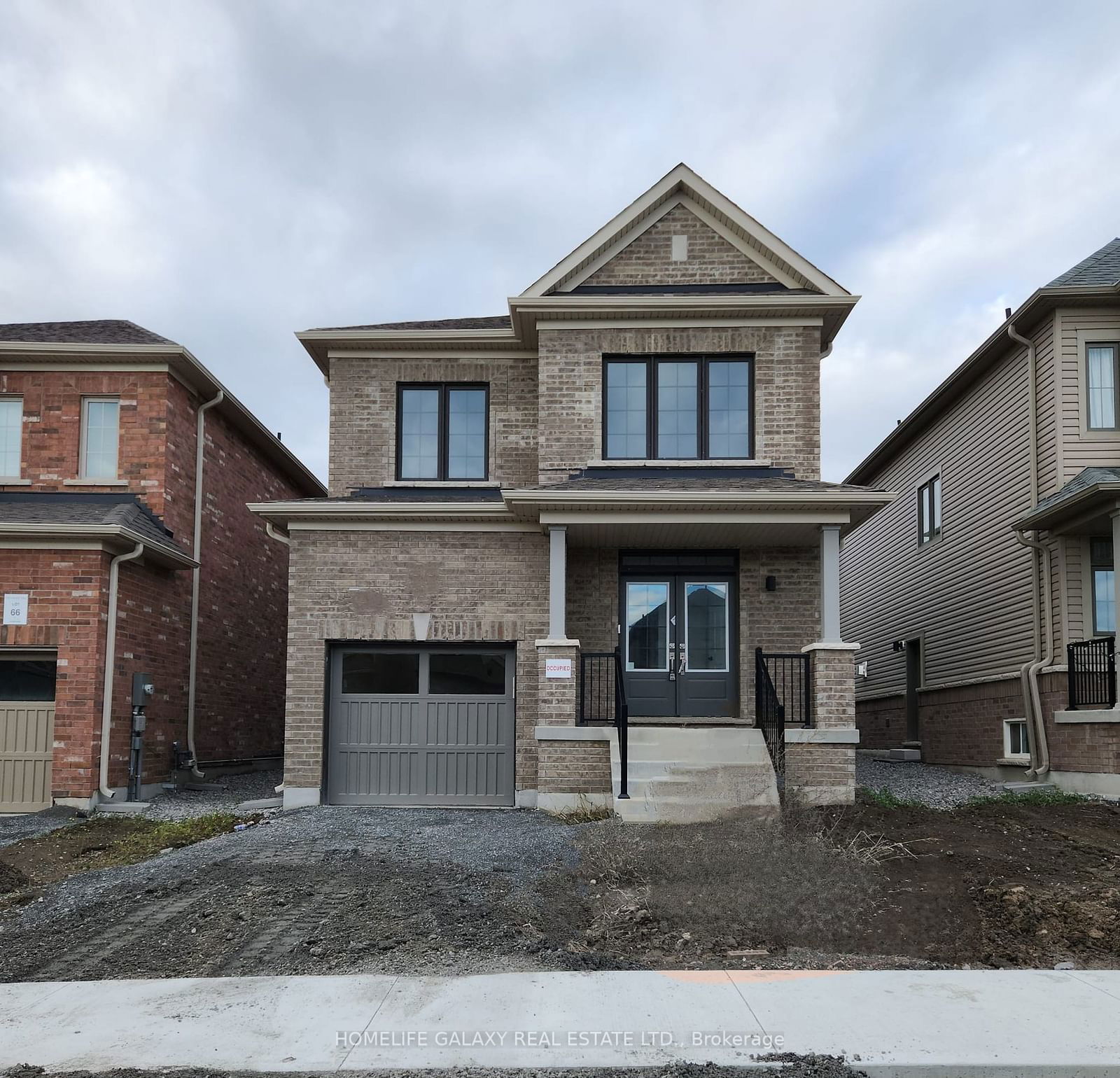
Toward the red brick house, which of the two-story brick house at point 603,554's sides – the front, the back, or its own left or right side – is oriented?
right

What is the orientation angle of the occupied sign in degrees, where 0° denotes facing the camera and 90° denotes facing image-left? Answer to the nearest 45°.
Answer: approximately 0°

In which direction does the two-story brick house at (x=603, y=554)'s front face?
toward the camera

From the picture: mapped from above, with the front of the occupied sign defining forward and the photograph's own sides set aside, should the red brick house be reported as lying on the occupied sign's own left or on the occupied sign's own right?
on the occupied sign's own right

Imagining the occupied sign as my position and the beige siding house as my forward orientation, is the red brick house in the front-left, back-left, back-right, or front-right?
back-left
